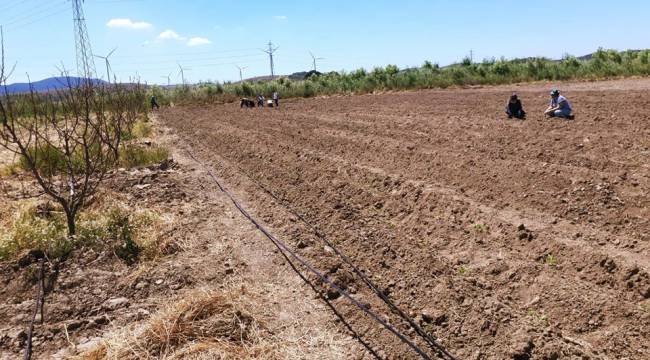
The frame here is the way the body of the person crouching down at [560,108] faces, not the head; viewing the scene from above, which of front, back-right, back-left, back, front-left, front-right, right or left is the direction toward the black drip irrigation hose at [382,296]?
left

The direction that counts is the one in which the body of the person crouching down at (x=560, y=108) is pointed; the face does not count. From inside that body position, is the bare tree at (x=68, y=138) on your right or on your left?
on your left

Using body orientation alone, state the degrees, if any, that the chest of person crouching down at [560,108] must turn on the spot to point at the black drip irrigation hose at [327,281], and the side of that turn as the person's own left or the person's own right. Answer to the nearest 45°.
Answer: approximately 90° to the person's own left

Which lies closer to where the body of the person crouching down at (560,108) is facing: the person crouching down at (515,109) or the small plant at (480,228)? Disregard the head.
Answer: the person crouching down at (515,109)

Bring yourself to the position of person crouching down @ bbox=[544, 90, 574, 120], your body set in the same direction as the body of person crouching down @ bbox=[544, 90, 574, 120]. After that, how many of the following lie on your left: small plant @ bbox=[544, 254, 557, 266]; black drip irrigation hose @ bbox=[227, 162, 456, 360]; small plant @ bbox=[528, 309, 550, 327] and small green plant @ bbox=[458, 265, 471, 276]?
4

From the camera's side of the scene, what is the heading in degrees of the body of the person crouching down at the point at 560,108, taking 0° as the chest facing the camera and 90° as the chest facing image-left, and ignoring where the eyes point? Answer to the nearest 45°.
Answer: approximately 90°

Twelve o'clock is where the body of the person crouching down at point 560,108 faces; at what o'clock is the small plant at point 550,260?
The small plant is roughly at 9 o'clock from the person crouching down.

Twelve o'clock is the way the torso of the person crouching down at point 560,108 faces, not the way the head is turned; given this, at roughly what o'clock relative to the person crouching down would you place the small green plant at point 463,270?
The small green plant is roughly at 9 o'clock from the person crouching down.

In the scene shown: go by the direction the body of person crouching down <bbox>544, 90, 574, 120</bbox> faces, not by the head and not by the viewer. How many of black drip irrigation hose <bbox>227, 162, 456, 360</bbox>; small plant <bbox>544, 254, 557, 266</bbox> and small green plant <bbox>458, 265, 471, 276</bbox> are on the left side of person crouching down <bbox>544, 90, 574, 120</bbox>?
3

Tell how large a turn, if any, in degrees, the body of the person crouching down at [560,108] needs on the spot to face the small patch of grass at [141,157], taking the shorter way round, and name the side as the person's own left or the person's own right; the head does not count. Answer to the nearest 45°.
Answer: approximately 45° to the person's own left

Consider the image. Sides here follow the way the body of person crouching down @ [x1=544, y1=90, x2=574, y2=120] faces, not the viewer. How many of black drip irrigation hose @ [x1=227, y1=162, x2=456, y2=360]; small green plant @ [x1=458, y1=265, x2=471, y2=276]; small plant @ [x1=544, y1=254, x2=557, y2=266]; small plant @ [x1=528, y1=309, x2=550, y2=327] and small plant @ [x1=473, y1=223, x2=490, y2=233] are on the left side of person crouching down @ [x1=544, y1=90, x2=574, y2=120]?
5

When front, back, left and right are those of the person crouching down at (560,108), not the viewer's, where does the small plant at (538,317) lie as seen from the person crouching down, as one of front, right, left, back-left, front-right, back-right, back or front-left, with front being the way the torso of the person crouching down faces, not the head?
left

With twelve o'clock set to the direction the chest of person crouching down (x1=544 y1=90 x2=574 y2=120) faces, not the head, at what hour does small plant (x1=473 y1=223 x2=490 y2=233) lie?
The small plant is roughly at 9 o'clock from the person crouching down.

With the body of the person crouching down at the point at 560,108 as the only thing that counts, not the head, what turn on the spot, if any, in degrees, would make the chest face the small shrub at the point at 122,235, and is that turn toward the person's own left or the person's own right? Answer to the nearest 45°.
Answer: approximately 45° to the person's own left
